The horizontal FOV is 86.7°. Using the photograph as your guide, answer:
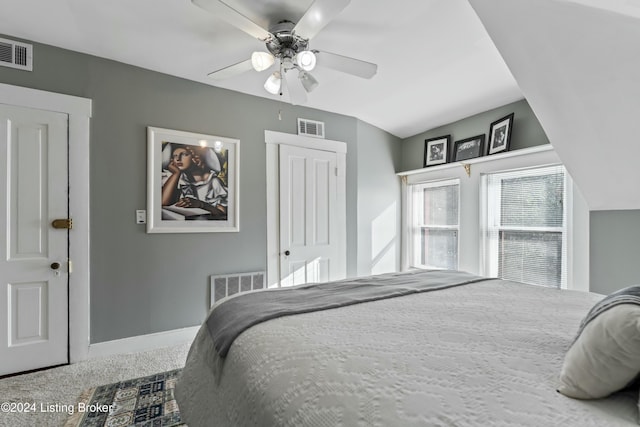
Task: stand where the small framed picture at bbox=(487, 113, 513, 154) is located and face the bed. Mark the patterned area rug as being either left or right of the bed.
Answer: right

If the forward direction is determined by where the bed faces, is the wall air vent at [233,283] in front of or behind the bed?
in front

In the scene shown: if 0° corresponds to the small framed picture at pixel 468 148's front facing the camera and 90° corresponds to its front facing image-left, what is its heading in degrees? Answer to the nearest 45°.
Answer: approximately 45°

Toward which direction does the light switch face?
toward the camera

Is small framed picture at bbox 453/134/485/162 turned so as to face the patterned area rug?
yes

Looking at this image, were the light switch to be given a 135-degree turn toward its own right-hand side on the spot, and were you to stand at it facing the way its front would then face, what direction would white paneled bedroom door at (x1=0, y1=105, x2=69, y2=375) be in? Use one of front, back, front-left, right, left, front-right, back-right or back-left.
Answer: front-left

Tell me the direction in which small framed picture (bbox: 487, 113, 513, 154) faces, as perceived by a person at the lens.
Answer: facing the viewer and to the left of the viewer

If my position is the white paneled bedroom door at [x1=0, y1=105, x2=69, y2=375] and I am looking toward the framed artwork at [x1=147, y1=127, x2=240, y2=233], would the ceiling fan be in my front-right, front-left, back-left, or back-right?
front-right

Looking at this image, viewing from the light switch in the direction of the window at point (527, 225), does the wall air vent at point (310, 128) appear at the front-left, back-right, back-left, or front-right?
front-left

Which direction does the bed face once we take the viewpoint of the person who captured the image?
facing away from the viewer and to the left of the viewer

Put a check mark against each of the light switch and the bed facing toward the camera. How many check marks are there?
1

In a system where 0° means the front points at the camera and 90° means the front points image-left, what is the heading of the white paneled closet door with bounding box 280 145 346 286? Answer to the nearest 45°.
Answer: approximately 315°

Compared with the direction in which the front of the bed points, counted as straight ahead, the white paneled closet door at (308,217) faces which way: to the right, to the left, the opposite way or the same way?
the opposite way
